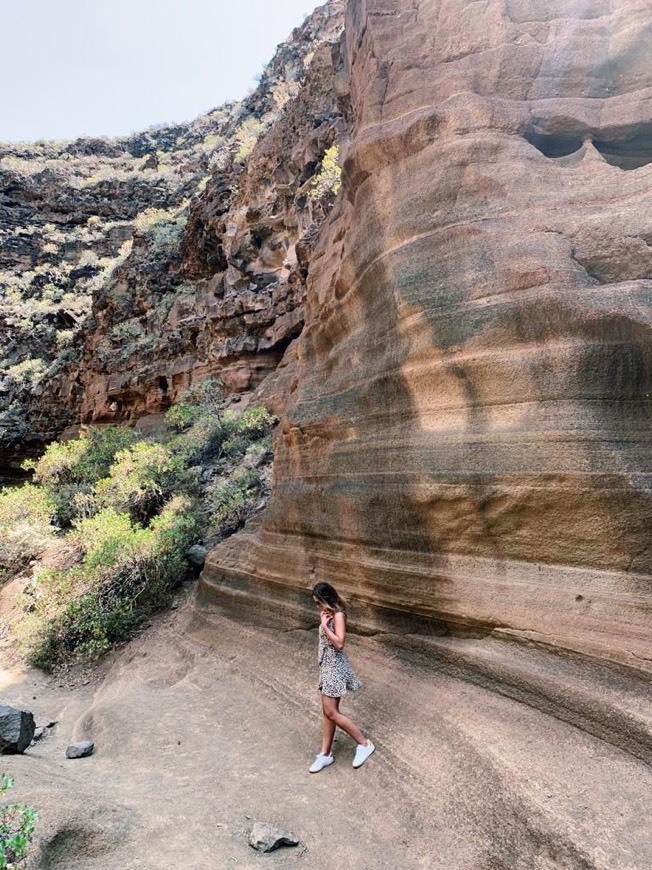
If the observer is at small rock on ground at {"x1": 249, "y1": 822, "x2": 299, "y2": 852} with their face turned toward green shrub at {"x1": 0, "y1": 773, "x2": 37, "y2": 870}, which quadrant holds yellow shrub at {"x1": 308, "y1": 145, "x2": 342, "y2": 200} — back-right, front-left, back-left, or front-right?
back-right

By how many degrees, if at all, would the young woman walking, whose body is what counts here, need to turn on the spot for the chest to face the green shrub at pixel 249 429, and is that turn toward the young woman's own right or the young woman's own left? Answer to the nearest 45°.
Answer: approximately 90° to the young woman's own right

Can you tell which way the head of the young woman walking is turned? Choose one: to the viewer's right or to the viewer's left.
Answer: to the viewer's left

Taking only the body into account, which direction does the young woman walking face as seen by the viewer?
to the viewer's left

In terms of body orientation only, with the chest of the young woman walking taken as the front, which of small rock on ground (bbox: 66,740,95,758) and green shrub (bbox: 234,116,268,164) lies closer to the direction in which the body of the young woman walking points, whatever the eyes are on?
the small rock on ground

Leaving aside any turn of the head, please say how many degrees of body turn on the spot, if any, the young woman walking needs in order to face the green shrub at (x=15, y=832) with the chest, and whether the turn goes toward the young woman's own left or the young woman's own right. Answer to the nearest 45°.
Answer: approximately 45° to the young woman's own left

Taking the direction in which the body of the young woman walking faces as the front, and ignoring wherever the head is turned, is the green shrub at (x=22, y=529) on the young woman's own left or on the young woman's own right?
on the young woman's own right

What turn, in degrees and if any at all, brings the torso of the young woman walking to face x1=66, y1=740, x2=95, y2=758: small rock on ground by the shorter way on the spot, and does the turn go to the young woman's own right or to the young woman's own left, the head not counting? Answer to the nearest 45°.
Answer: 0° — they already face it

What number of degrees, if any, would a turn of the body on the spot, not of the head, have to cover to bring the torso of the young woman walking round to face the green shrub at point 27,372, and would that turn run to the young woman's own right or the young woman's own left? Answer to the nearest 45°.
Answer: approximately 45° to the young woman's own right
